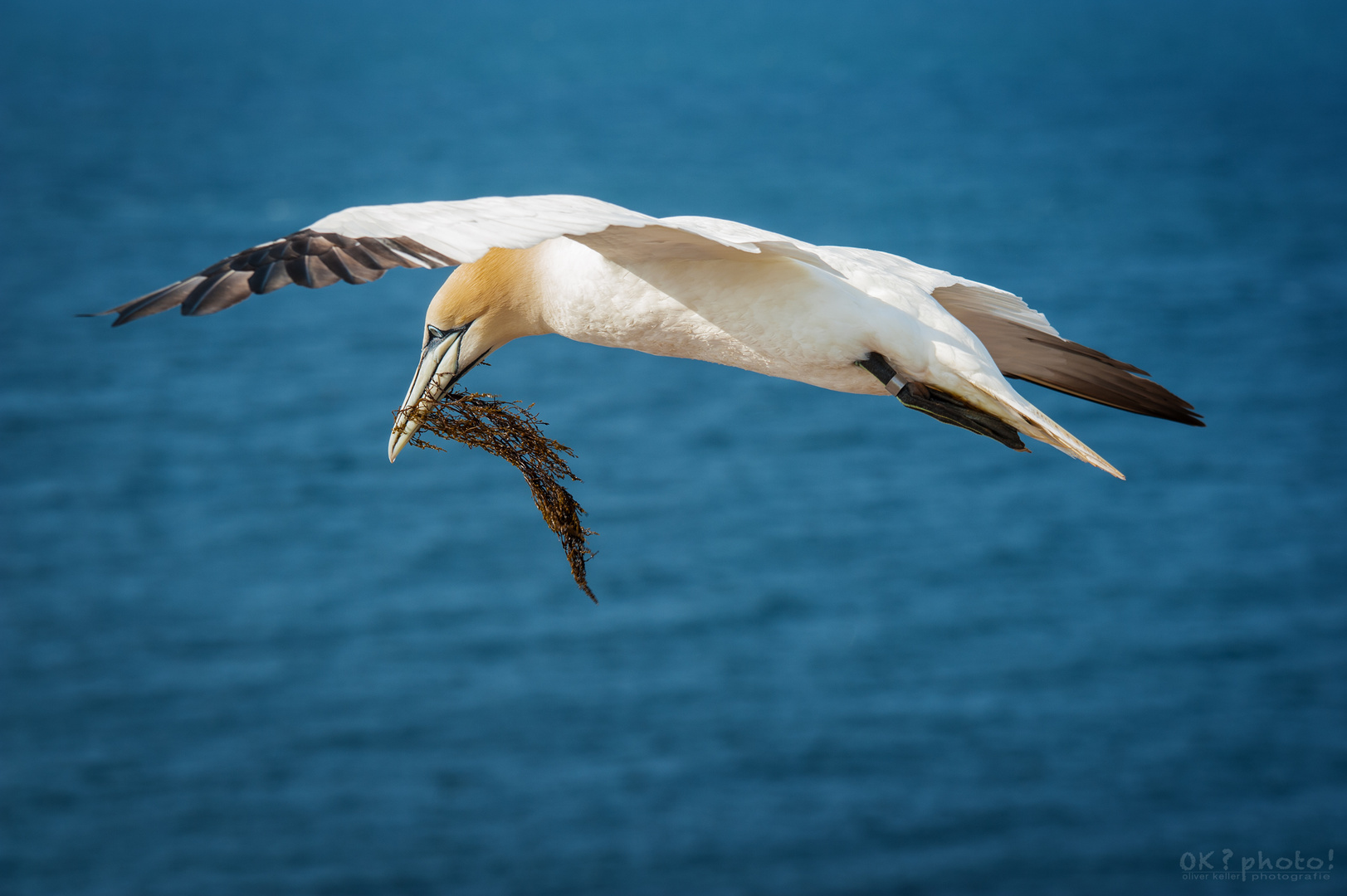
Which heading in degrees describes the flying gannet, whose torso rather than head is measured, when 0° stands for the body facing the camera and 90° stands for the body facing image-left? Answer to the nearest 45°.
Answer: approximately 45°
